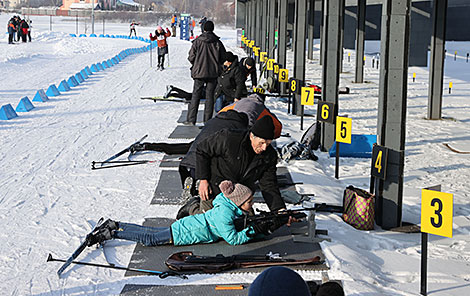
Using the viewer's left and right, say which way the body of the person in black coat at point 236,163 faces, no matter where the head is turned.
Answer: facing the viewer and to the right of the viewer

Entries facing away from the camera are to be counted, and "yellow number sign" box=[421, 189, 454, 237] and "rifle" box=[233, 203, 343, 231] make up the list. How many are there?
0

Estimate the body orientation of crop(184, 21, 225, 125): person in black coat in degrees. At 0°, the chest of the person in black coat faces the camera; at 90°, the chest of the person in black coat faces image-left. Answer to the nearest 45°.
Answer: approximately 180°

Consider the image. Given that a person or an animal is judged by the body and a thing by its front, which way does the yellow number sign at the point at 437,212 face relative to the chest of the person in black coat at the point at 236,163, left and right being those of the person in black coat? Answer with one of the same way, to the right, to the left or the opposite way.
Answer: to the right

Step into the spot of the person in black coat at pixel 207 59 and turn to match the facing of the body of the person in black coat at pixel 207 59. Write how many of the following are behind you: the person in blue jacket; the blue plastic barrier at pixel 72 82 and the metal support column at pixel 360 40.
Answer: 1

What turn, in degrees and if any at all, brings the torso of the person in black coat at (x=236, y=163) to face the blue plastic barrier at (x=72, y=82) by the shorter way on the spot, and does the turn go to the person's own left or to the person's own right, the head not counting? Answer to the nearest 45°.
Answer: approximately 135° to the person's own left

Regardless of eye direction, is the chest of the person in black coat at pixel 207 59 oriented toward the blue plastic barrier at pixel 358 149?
no

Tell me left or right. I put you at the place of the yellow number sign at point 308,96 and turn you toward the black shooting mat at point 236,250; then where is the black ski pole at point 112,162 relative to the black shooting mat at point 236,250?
right

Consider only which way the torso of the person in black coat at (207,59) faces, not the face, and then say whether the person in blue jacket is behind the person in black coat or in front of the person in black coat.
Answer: behind

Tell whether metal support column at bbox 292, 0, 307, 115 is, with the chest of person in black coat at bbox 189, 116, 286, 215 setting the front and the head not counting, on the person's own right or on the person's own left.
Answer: on the person's own left

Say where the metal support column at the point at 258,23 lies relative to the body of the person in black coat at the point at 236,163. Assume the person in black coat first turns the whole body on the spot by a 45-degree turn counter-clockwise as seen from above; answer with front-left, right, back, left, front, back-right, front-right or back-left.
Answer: left

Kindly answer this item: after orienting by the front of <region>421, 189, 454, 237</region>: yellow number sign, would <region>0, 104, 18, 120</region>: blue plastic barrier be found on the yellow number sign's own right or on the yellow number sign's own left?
on the yellow number sign's own right

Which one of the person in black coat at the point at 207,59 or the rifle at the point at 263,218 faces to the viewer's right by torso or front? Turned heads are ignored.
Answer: the rifle

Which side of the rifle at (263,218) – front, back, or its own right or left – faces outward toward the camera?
right

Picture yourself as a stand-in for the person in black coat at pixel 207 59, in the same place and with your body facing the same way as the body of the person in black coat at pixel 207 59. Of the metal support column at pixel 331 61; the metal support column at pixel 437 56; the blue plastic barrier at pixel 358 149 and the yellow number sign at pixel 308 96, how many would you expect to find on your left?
0

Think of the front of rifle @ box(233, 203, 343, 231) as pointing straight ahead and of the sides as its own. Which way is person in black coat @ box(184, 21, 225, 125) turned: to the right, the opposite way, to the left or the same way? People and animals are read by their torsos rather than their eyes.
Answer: to the left

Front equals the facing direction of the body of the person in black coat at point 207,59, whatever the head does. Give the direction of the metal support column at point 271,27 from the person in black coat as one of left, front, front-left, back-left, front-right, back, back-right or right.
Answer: front

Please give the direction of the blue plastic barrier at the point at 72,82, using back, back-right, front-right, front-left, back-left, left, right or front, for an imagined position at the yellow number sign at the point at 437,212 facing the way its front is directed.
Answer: right

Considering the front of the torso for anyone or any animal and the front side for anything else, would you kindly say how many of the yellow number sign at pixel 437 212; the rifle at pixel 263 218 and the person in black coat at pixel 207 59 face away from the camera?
1
